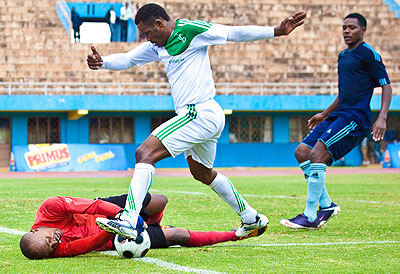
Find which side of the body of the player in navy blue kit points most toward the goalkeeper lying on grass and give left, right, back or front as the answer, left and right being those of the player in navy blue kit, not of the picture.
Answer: front

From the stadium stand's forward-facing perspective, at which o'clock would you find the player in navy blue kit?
The player in navy blue kit is roughly at 12 o'clock from the stadium stand.

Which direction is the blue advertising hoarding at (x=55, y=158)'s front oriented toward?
toward the camera

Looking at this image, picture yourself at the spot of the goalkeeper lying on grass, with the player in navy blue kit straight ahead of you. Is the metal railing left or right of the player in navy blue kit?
left

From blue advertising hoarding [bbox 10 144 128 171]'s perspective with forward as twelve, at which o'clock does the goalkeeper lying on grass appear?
The goalkeeper lying on grass is roughly at 12 o'clock from the blue advertising hoarding.

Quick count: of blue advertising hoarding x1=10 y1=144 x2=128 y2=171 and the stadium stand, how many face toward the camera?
2

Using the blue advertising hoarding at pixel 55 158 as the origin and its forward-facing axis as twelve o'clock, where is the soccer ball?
The soccer ball is roughly at 12 o'clock from the blue advertising hoarding.

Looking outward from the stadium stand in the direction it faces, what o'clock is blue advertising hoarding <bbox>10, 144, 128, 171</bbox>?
The blue advertising hoarding is roughly at 1 o'clock from the stadium stand.

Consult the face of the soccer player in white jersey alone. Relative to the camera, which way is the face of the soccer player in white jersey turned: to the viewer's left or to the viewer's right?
to the viewer's left

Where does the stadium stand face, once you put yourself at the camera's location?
facing the viewer

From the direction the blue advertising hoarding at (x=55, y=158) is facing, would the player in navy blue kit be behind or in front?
in front

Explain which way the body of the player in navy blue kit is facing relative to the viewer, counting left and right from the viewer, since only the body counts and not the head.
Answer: facing the viewer and to the left of the viewer

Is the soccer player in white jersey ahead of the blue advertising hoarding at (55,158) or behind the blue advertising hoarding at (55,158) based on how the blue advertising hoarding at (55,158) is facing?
ahead

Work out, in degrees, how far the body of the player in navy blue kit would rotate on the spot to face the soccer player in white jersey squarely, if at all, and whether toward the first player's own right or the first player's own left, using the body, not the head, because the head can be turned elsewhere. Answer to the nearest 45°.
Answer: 0° — they already face them
